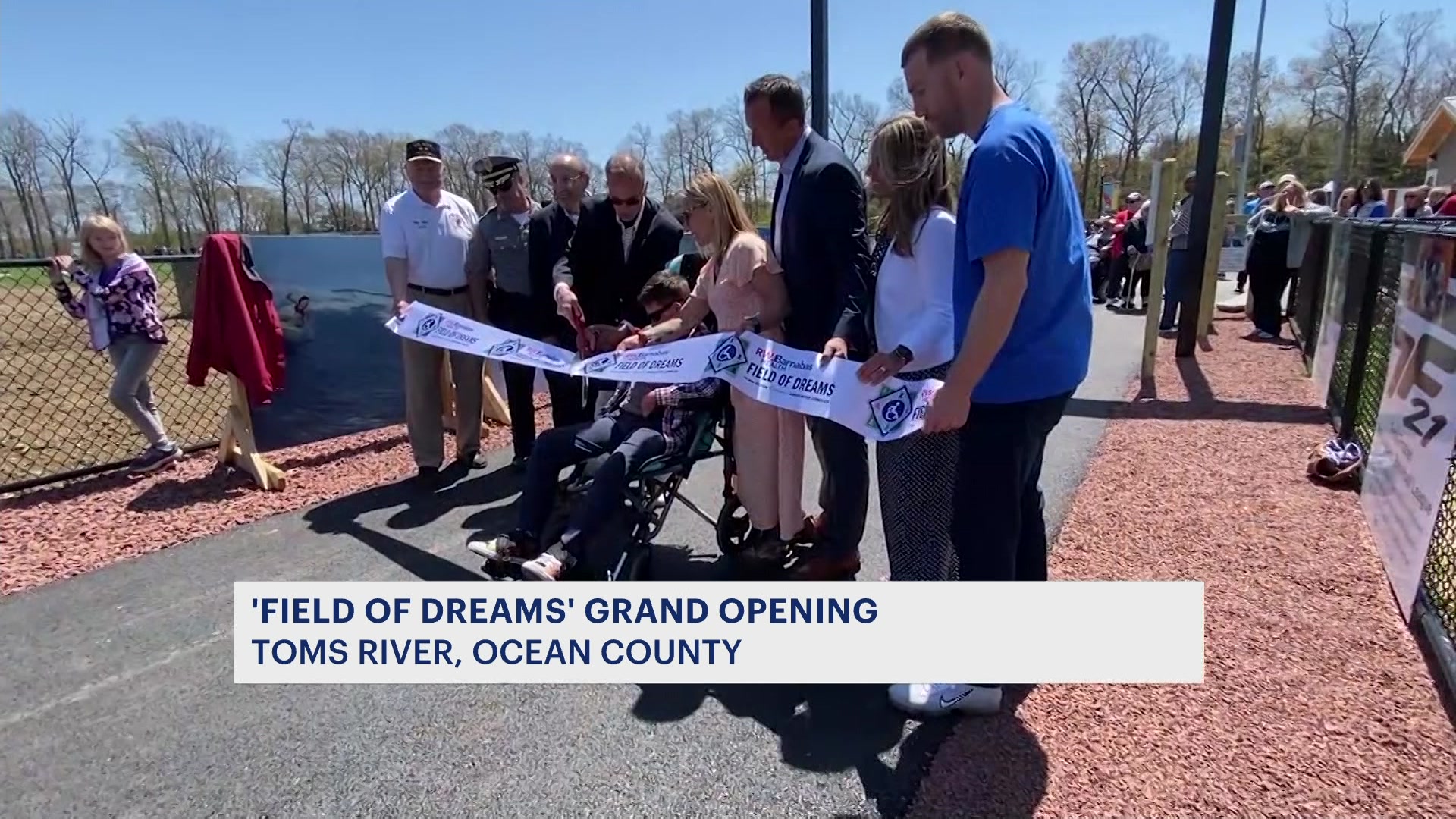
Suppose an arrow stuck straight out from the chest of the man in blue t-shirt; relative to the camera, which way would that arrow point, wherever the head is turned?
to the viewer's left

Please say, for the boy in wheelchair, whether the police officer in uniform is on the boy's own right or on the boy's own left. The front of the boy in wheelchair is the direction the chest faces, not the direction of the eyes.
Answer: on the boy's own right

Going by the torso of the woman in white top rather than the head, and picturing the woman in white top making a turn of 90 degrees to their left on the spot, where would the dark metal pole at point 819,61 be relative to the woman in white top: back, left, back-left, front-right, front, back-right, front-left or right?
back

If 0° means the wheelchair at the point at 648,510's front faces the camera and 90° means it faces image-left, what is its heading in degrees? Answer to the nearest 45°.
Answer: approximately 45°

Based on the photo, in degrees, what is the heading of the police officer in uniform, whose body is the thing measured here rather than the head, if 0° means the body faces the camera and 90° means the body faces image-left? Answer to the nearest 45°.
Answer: approximately 0°

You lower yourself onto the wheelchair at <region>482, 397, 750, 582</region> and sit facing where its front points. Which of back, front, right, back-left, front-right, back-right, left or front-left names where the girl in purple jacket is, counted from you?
right

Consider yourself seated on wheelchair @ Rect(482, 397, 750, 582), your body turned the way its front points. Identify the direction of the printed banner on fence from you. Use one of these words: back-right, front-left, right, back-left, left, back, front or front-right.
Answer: back-left

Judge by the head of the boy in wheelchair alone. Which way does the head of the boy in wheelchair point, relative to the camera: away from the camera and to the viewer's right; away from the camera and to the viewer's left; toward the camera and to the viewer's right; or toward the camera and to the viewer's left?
toward the camera and to the viewer's left

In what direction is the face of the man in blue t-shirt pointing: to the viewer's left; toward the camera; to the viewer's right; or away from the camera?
to the viewer's left

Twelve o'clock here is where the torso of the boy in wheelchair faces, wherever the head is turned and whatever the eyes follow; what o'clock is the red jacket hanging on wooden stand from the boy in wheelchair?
The red jacket hanging on wooden stand is roughly at 3 o'clock from the boy in wheelchair.

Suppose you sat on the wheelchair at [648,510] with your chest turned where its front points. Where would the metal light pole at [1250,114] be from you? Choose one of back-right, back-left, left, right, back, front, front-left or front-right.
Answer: back

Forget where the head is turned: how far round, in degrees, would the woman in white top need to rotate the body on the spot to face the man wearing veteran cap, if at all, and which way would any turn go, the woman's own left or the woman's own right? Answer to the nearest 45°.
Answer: approximately 45° to the woman's own right

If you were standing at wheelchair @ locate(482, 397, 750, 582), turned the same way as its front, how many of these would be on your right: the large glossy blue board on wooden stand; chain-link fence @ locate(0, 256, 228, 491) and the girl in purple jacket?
3

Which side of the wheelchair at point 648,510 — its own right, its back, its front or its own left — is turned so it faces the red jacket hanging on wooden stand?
right

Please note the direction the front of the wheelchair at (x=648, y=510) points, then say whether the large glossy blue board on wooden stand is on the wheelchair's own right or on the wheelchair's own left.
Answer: on the wheelchair's own right
